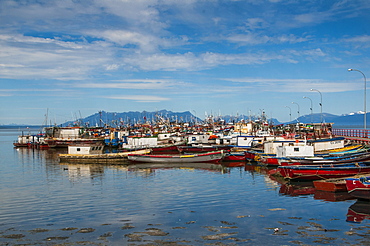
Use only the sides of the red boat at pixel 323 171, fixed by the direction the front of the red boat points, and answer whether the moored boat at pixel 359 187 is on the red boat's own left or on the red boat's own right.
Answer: on the red boat's own left

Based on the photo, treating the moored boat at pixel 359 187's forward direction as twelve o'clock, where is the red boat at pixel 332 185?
The red boat is roughly at 2 o'clock from the moored boat.

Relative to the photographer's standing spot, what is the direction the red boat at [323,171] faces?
facing to the left of the viewer

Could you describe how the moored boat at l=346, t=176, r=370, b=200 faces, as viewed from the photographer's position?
facing to the left of the viewer

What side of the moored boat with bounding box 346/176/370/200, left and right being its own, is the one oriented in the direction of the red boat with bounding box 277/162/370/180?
right

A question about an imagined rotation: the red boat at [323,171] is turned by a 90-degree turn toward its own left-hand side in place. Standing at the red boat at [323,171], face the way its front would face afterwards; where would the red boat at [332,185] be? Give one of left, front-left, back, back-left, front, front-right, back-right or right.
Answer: front

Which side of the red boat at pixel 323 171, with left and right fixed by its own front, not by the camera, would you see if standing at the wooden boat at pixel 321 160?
right
